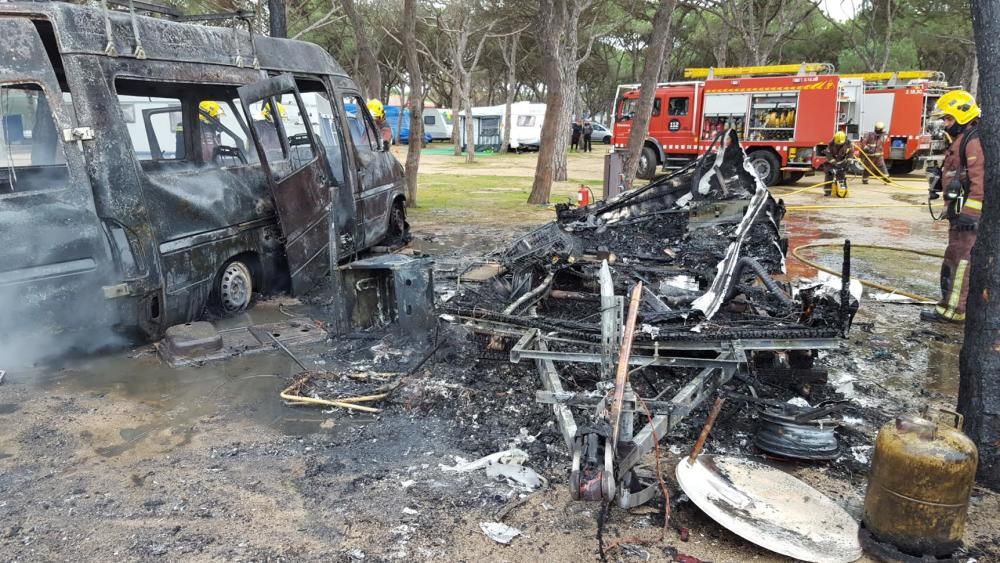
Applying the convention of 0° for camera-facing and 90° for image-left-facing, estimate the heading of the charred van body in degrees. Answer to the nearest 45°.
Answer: approximately 225°

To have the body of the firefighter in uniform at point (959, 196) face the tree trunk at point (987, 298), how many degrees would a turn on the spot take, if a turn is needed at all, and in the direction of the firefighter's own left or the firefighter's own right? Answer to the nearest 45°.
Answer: approximately 90° to the firefighter's own left

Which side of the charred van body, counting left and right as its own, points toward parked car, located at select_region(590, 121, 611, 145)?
front

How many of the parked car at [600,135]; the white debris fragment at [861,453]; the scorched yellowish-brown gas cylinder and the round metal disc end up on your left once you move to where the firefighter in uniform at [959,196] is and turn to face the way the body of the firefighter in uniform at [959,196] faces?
3

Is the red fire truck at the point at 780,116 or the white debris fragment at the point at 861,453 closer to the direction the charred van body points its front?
the red fire truck

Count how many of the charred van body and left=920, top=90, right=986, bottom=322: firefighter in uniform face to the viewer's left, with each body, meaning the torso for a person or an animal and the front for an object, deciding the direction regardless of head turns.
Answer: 1

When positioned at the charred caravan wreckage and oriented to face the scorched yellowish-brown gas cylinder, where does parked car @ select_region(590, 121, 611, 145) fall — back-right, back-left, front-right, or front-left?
back-left

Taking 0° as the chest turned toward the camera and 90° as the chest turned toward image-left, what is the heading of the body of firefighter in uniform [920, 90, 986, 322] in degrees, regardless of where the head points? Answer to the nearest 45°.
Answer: approximately 90°

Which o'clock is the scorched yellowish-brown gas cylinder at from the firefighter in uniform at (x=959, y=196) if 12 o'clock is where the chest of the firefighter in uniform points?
The scorched yellowish-brown gas cylinder is roughly at 9 o'clock from the firefighter in uniform.

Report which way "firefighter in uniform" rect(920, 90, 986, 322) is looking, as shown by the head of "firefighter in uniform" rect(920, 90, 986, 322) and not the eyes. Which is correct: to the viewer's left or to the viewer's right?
to the viewer's left

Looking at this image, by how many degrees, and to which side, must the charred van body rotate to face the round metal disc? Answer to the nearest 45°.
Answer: approximately 90° to its right

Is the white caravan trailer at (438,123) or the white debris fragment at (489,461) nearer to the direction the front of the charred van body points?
the white caravan trailer

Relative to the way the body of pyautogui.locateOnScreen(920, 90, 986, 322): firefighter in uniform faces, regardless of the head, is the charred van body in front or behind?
in front

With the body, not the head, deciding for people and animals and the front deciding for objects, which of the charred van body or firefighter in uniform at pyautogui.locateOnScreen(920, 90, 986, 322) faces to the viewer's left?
the firefighter in uniform

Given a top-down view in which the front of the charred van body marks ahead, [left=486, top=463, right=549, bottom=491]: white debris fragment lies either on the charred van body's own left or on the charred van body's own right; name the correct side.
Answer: on the charred van body's own right
